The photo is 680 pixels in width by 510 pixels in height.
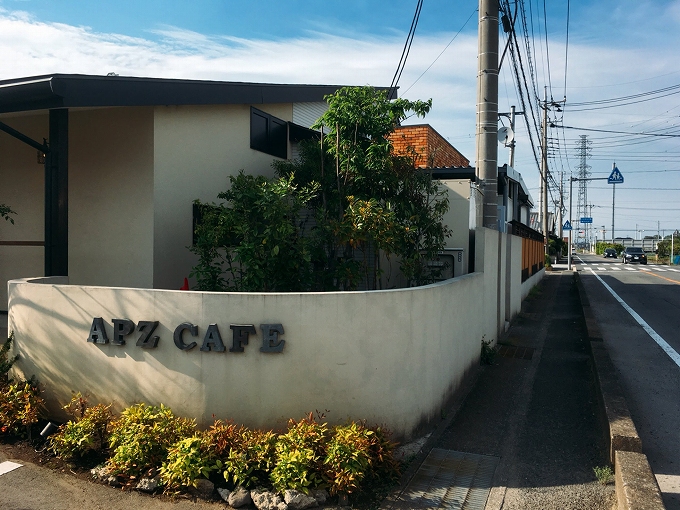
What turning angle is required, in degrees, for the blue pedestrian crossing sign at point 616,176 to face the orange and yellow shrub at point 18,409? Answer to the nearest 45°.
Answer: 0° — it already faces it

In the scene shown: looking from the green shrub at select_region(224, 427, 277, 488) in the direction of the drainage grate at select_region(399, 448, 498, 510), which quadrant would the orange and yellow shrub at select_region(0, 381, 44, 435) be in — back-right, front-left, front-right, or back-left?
back-left

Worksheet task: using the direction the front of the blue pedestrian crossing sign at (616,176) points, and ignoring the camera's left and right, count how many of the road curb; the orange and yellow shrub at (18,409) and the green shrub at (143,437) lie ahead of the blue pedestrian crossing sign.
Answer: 3

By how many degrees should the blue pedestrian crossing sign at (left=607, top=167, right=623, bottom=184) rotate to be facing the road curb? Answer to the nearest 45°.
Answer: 0° — it already faces it

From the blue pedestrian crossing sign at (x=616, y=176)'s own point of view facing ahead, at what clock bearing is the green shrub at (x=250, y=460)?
The green shrub is roughly at 12 o'clock from the blue pedestrian crossing sign.

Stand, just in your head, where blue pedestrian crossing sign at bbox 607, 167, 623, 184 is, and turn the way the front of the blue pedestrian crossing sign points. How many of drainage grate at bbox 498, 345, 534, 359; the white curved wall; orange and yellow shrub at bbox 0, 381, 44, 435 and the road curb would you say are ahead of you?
4

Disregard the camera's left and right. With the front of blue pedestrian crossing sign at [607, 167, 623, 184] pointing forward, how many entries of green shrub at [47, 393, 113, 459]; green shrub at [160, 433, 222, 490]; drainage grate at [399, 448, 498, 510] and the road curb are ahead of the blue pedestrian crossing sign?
4

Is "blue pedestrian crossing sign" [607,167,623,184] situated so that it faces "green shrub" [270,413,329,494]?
yes

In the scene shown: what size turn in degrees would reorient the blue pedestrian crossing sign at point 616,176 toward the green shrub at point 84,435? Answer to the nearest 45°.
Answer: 0° — it already faces it

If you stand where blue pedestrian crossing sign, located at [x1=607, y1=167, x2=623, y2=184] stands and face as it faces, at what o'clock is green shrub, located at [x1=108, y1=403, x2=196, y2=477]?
The green shrub is roughly at 12 o'clock from the blue pedestrian crossing sign.

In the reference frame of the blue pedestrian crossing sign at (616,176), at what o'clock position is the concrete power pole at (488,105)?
The concrete power pole is roughly at 12 o'clock from the blue pedestrian crossing sign.

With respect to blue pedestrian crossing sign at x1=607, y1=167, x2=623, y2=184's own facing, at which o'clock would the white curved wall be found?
The white curved wall is roughly at 12 o'clock from the blue pedestrian crossing sign.

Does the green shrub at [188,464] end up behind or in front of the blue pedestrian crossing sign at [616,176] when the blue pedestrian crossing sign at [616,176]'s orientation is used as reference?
in front

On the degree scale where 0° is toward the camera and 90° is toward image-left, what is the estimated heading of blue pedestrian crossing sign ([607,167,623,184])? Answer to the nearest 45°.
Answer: approximately 0°

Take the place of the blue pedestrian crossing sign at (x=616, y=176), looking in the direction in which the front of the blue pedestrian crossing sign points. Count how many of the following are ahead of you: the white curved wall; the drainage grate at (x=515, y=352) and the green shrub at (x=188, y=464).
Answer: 3
